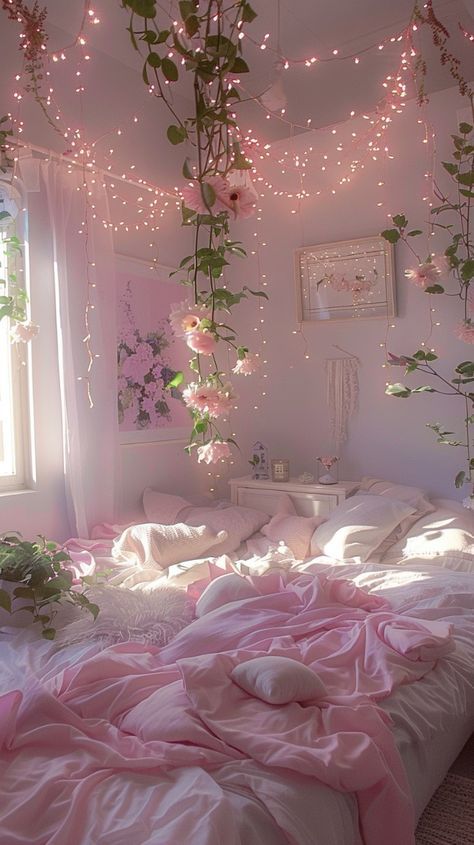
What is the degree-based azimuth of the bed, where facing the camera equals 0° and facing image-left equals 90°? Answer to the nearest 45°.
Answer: approximately 45°

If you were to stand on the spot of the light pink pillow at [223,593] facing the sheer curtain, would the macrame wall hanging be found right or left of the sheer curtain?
right

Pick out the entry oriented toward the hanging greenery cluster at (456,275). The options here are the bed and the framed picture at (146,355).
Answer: the framed picture

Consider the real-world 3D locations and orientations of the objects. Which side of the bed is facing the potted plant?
right

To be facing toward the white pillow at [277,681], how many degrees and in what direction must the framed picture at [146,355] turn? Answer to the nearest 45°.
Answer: approximately 45° to its right

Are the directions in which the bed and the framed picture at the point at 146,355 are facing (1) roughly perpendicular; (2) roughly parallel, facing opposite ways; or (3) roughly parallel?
roughly perpendicular

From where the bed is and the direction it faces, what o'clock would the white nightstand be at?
The white nightstand is roughly at 5 o'clock from the bed.

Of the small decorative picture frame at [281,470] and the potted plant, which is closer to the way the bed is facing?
the potted plant

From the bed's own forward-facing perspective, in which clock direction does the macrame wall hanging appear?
The macrame wall hanging is roughly at 5 o'clock from the bed.
